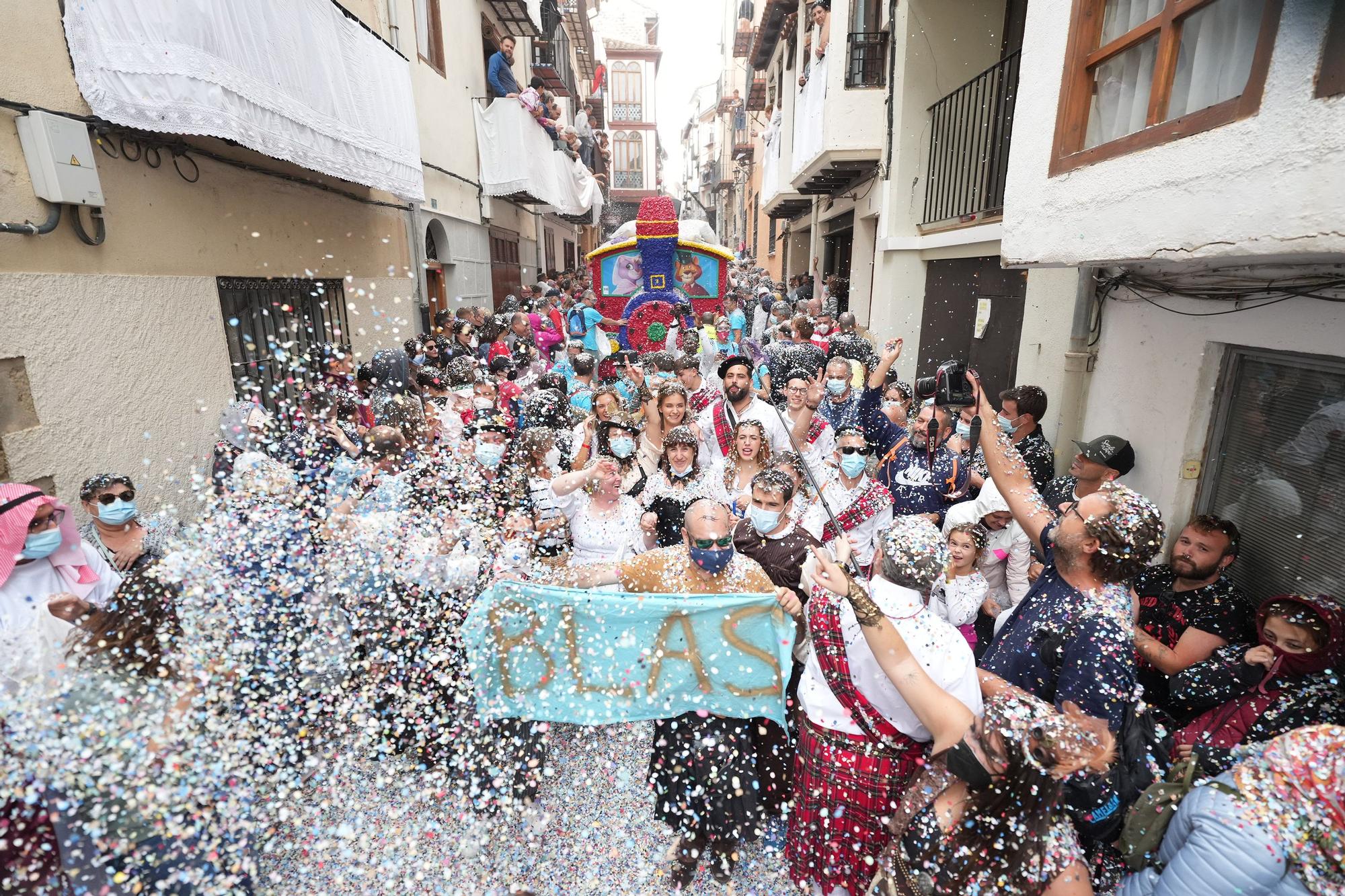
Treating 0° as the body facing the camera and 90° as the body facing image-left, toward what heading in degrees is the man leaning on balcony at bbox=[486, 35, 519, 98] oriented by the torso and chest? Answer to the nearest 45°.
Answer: approximately 315°

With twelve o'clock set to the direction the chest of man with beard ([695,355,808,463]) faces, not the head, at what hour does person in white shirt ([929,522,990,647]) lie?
The person in white shirt is roughly at 11 o'clock from the man with beard.

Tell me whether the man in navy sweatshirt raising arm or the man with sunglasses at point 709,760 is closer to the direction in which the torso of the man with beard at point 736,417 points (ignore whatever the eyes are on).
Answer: the man with sunglasses

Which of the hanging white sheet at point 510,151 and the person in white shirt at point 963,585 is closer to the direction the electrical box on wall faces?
the person in white shirt

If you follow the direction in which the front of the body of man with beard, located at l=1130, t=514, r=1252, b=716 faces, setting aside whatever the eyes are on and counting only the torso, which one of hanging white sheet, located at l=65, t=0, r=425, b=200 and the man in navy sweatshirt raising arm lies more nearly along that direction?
the hanging white sheet

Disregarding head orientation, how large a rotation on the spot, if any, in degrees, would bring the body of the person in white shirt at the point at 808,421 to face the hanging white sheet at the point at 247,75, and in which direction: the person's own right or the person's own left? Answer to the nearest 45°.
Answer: approximately 90° to the person's own right

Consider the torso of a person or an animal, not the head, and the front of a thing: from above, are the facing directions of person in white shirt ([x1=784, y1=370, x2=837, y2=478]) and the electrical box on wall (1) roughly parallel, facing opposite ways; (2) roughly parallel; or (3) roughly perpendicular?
roughly perpendicular

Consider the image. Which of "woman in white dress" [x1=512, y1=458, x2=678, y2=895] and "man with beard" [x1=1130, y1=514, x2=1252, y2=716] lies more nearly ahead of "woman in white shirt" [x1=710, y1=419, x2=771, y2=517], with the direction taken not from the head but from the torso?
the woman in white dress

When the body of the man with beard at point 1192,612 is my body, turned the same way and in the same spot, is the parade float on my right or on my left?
on my right

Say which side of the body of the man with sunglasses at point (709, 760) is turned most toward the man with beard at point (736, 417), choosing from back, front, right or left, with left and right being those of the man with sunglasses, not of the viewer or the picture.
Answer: back

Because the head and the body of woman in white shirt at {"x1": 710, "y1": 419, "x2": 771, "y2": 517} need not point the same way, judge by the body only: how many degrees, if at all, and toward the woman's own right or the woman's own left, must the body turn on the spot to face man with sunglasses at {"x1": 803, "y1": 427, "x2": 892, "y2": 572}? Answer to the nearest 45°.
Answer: approximately 45° to the woman's own left
